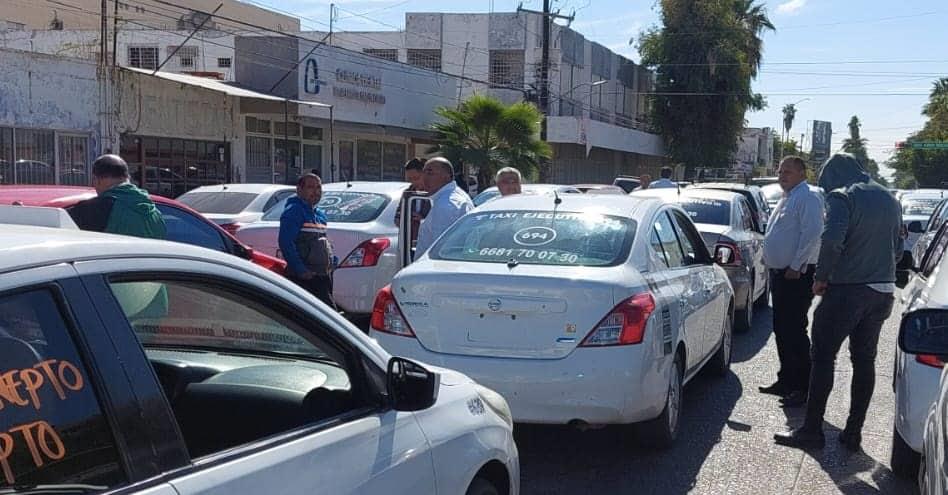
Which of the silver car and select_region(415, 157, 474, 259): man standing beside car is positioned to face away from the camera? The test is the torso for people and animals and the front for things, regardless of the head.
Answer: the silver car

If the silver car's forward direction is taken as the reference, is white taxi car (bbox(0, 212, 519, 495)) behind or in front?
behind

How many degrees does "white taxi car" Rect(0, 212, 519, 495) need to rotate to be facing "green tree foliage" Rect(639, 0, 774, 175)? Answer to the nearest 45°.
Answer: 0° — it already faces it

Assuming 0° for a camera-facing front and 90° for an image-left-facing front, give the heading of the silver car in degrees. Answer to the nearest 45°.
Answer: approximately 180°

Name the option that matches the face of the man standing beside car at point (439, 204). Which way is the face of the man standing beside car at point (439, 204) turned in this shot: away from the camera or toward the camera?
toward the camera

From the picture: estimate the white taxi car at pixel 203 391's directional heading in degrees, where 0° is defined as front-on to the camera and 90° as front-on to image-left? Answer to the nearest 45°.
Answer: approximately 225°

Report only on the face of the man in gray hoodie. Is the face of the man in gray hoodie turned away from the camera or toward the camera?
away from the camera

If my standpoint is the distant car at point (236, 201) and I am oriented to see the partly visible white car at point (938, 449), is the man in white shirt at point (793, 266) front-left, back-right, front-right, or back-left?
front-left

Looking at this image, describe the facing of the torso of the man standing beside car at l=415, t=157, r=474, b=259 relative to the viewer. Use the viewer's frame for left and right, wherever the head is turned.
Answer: facing to the left of the viewer

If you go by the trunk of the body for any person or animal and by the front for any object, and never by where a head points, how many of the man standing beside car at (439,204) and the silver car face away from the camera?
1

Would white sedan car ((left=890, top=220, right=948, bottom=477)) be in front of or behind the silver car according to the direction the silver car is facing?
behind

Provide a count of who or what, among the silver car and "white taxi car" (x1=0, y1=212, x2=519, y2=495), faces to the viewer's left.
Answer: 0

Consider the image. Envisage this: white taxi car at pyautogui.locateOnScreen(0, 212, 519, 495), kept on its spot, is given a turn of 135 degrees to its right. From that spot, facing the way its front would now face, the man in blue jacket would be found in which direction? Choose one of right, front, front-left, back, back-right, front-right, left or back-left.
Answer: back

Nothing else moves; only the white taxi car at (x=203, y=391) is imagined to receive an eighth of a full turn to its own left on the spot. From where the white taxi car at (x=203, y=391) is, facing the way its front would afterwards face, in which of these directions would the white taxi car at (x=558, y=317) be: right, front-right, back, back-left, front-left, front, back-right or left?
front-right
